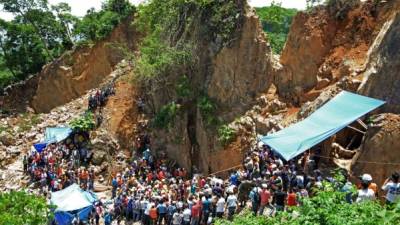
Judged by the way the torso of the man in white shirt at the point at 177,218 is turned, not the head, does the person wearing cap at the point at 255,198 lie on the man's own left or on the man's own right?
on the man's own right

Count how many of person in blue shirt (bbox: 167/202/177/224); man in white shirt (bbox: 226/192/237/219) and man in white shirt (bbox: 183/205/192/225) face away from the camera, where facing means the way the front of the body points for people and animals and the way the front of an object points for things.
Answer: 3

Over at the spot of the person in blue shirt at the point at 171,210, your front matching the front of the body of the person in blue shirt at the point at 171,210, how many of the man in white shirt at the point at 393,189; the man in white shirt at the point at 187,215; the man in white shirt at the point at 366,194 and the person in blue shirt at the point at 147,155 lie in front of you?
1

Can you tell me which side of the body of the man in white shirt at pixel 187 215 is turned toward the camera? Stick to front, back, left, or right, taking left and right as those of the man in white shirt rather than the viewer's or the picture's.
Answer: back

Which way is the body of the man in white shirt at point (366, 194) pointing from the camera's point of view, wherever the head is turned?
away from the camera

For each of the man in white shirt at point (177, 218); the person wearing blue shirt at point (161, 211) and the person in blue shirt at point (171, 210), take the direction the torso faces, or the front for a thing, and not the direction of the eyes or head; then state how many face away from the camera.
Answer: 3

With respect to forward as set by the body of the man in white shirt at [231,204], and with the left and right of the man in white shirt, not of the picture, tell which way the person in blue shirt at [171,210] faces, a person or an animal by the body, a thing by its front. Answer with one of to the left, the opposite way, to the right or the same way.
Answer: the same way

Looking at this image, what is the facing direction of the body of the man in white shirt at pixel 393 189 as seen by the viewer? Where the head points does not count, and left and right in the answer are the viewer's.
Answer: facing away from the viewer and to the left of the viewer

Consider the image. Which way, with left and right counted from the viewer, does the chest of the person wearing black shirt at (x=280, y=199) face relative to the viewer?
facing away from the viewer

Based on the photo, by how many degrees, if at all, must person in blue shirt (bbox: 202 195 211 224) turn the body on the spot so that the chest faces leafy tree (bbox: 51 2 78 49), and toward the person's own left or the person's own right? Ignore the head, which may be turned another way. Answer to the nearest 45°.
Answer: approximately 45° to the person's own left

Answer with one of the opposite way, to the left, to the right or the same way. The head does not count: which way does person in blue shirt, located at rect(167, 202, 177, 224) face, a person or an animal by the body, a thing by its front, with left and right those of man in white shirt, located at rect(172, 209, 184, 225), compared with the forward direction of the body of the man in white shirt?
the same way

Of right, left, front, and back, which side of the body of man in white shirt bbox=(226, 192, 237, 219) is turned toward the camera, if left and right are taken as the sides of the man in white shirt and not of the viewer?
back

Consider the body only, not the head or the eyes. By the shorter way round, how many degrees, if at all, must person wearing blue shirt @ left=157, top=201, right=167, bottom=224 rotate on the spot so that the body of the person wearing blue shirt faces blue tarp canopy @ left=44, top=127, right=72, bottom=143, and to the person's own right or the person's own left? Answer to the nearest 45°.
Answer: approximately 45° to the person's own left

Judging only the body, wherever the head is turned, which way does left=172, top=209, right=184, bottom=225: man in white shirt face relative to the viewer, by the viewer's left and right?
facing away from the viewer

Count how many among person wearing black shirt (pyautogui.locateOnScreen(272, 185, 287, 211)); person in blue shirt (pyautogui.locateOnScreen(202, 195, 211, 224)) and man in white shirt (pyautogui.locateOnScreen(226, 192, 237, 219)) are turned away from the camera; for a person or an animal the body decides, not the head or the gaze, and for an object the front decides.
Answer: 3
